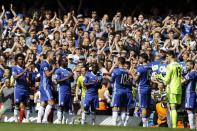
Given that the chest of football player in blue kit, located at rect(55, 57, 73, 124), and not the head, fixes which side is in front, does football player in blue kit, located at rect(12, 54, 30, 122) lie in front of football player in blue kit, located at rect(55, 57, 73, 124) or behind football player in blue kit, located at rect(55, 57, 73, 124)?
behind

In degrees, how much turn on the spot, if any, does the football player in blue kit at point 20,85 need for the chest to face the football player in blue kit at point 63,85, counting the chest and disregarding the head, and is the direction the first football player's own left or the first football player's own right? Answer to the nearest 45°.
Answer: approximately 45° to the first football player's own left
